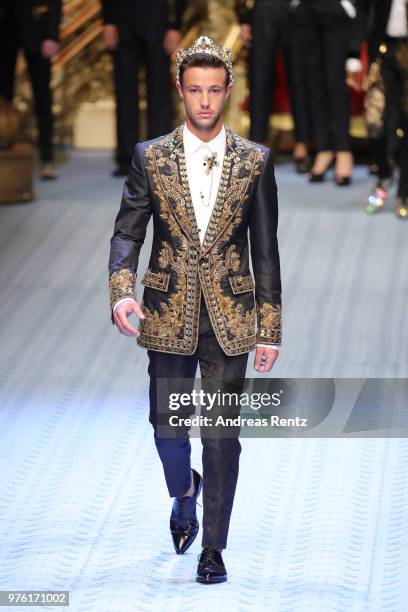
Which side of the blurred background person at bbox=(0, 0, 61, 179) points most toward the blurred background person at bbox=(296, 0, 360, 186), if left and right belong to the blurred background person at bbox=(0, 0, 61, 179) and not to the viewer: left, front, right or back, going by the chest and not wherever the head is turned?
left

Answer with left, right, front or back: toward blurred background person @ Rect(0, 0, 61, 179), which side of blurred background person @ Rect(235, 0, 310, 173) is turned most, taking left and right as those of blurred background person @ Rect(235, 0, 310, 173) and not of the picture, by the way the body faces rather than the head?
right

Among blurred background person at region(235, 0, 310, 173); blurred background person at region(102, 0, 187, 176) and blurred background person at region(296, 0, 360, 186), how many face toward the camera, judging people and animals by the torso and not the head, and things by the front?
3

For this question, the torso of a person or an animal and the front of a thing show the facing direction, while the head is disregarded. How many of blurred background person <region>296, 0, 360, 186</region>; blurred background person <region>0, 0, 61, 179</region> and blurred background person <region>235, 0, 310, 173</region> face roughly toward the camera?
3

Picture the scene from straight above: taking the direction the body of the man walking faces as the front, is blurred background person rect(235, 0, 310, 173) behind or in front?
behind

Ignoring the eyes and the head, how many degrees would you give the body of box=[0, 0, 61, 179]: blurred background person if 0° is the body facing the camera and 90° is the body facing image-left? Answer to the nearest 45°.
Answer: approximately 0°

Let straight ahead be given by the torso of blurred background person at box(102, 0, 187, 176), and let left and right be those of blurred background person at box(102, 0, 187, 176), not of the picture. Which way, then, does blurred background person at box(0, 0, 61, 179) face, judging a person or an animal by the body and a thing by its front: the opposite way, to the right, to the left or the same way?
the same way

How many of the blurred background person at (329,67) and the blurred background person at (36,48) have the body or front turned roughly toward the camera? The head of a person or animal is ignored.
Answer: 2

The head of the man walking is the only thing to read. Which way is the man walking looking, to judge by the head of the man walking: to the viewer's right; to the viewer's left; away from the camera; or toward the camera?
toward the camera

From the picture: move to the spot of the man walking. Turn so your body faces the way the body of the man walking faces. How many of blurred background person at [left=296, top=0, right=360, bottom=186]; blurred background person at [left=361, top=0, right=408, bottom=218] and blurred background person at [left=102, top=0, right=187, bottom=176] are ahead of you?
0

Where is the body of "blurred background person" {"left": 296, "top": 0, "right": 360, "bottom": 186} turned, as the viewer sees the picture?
toward the camera

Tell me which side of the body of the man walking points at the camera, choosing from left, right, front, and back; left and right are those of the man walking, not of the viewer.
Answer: front

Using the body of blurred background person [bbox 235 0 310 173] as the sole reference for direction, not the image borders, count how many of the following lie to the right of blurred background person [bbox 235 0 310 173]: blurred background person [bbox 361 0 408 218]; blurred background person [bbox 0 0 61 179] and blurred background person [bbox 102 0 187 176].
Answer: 2
